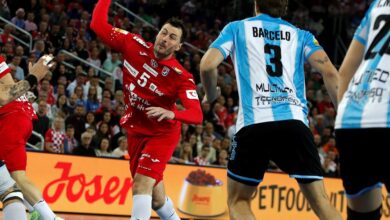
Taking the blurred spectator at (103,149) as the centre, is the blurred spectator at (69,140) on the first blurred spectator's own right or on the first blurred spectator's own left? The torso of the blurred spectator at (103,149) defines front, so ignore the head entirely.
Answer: on the first blurred spectator's own right

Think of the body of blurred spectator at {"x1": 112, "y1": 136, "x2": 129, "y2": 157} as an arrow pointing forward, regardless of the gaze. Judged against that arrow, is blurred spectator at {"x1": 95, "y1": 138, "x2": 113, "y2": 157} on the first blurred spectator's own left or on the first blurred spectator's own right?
on the first blurred spectator's own right

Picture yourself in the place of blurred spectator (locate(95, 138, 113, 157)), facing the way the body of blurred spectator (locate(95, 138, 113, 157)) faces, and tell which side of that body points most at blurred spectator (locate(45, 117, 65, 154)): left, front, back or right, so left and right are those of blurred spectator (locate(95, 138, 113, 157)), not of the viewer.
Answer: right

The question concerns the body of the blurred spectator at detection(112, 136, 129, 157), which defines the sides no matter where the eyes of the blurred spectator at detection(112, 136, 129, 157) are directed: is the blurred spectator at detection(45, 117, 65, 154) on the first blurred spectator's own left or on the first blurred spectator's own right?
on the first blurred spectator's own right

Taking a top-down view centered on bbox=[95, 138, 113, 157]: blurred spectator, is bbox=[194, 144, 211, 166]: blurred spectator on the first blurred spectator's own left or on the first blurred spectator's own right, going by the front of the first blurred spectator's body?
on the first blurred spectator's own left

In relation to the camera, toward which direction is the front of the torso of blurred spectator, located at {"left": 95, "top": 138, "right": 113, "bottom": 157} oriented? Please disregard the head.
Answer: toward the camera

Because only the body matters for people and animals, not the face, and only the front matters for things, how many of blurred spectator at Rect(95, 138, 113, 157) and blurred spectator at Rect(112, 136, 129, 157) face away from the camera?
0

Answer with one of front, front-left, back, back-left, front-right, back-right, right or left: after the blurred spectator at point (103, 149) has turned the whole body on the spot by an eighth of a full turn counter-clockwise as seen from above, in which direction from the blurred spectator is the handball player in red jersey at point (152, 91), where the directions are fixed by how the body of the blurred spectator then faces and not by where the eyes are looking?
front-right

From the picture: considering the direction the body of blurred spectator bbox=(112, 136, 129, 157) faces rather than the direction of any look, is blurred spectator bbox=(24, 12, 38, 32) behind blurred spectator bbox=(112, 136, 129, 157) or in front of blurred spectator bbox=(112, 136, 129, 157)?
behind

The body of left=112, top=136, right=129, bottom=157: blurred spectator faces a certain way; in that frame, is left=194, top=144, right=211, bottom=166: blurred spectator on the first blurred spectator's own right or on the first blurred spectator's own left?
on the first blurred spectator's own left

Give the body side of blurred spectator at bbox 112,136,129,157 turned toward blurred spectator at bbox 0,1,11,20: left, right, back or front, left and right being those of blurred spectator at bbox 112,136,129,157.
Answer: back

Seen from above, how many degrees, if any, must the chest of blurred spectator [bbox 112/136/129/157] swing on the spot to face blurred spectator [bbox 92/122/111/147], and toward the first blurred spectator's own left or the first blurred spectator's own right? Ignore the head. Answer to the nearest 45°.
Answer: approximately 180°

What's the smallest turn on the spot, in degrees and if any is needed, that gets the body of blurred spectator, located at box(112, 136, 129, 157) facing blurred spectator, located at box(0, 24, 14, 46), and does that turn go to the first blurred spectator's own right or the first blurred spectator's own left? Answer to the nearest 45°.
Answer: approximately 180°

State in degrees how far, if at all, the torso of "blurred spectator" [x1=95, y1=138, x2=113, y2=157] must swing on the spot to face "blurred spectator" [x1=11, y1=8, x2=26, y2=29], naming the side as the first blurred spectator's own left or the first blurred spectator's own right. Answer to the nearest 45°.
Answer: approximately 135° to the first blurred spectator's own right
